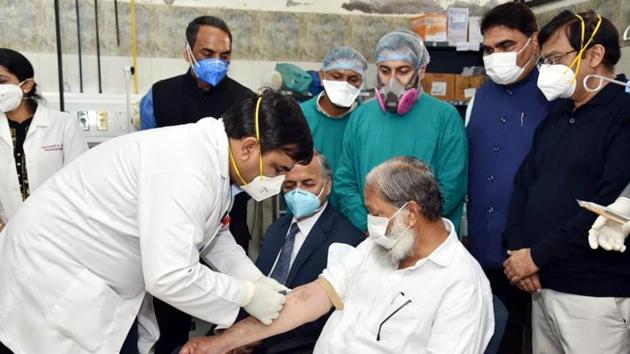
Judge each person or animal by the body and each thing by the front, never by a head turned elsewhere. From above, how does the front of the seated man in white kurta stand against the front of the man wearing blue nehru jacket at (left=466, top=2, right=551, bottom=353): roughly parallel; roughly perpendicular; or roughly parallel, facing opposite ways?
roughly parallel

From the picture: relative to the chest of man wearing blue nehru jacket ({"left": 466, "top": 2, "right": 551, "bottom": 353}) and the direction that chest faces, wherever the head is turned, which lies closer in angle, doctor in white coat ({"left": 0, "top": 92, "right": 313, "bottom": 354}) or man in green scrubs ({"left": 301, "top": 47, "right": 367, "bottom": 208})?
the doctor in white coat

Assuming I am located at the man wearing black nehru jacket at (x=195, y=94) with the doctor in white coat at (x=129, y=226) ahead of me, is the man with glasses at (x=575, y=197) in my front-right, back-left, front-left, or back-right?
front-left

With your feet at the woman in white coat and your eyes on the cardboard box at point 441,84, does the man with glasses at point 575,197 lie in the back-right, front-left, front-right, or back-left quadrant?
front-right

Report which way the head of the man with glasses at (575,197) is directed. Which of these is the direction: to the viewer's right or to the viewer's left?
to the viewer's left

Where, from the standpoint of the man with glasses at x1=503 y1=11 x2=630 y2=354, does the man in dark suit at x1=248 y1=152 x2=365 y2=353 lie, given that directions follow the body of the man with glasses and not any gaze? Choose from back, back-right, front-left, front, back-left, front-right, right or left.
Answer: front-right

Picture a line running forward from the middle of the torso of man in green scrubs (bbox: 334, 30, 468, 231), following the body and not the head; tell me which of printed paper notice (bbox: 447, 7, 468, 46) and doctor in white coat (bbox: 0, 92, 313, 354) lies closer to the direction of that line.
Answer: the doctor in white coat

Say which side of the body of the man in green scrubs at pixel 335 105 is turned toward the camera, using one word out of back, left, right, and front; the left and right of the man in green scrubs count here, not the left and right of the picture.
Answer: front

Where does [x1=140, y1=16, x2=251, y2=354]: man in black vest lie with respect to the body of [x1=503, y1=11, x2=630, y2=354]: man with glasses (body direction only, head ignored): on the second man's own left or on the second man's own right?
on the second man's own right

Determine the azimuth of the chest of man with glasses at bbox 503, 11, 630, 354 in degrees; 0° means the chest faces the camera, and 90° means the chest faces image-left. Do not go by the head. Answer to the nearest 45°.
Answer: approximately 45°

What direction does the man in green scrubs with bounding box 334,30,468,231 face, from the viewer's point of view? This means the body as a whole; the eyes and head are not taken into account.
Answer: toward the camera

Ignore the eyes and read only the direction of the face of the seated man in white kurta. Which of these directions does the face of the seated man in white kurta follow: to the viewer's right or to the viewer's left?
to the viewer's left

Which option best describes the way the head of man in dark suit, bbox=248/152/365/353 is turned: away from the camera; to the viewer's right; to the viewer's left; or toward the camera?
toward the camera

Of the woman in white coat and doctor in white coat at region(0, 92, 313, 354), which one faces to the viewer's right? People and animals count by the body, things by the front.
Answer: the doctor in white coat

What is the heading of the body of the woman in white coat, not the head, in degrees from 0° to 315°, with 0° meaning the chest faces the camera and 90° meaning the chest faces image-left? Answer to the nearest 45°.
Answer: approximately 45°

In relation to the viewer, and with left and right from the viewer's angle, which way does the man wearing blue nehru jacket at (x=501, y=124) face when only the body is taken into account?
facing the viewer and to the left of the viewer
